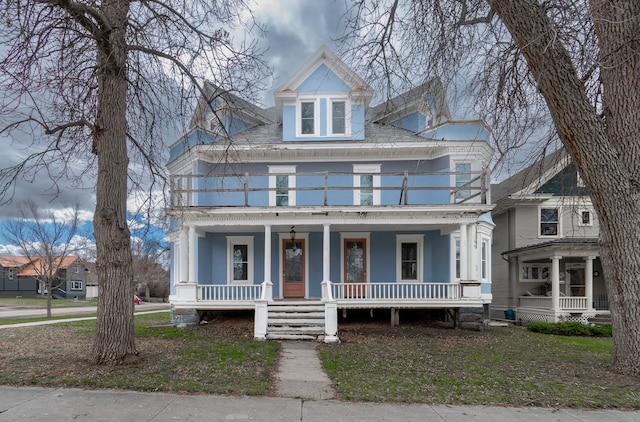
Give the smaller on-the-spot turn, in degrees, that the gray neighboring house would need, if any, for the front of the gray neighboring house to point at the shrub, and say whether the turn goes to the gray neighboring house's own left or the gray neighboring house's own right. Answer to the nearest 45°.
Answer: approximately 45° to the gray neighboring house's own right

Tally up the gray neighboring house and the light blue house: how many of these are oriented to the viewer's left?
0

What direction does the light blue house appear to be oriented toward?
toward the camera

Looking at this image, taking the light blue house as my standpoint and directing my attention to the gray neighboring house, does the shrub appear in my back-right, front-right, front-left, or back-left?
front-right

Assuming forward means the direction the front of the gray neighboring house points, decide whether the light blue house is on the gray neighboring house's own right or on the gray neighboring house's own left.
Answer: on the gray neighboring house's own right

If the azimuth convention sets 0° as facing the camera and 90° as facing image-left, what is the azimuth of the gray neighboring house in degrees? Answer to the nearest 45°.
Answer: approximately 315°

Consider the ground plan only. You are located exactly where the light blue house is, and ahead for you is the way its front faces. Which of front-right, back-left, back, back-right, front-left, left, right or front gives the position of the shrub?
left

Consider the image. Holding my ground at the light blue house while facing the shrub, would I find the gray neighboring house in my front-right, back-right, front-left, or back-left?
front-left

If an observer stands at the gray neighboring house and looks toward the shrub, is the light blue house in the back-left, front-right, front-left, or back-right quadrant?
front-right
